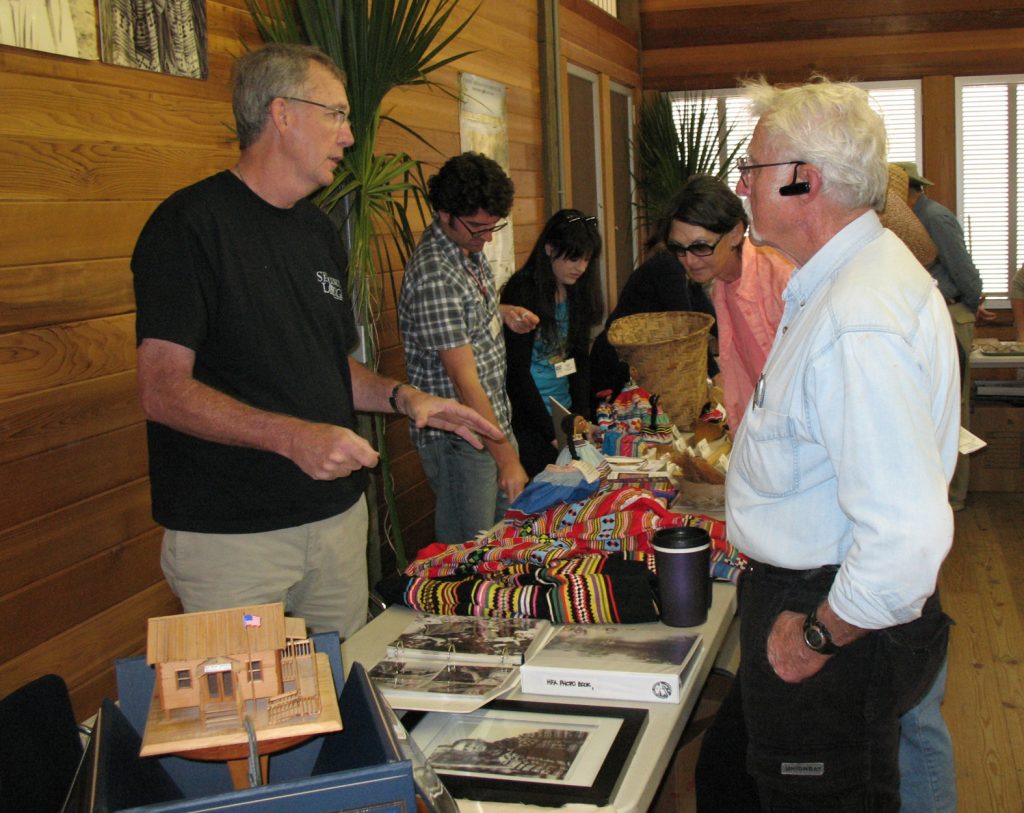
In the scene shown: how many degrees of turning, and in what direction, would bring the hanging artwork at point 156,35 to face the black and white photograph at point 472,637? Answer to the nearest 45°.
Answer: approximately 45° to its right

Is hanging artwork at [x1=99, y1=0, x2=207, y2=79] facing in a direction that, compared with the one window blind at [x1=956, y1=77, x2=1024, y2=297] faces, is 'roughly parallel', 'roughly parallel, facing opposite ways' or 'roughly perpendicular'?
roughly perpendicular

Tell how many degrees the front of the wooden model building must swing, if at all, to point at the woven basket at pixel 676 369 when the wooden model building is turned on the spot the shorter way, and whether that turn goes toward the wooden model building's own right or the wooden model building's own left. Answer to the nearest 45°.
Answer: approximately 135° to the wooden model building's own left

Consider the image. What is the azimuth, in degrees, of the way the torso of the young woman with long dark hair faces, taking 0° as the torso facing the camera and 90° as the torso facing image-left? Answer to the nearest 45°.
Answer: approximately 315°

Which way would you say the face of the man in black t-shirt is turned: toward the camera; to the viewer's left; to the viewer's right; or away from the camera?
to the viewer's right

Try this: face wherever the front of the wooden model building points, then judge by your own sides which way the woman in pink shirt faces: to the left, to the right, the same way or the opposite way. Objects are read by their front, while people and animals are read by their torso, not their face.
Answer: to the right

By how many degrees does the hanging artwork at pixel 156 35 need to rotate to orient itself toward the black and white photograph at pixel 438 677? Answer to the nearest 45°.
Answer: approximately 45° to its right

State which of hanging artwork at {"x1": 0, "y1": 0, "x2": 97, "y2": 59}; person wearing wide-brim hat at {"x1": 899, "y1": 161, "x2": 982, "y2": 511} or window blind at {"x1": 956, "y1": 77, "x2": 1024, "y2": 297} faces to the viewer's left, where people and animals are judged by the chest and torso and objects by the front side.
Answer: the person wearing wide-brim hat

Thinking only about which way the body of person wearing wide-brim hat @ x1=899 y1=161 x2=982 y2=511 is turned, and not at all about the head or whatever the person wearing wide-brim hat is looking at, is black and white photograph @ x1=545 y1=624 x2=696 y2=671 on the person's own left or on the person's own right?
on the person's own left

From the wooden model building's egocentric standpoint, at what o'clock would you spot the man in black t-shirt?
The man in black t-shirt is roughly at 6 o'clock from the wooden model building.

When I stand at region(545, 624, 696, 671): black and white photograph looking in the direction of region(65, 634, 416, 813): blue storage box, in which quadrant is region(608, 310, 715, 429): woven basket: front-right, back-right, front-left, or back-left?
back-right

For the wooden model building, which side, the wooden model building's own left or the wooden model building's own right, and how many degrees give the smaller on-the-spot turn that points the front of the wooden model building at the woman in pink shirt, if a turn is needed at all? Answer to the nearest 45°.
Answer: approximately 135° to the wooden model building's own left
